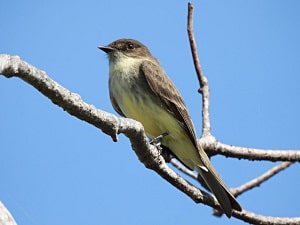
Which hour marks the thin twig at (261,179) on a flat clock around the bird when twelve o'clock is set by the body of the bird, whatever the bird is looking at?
The thin twig is roughly at 7 o'clock from the bird.

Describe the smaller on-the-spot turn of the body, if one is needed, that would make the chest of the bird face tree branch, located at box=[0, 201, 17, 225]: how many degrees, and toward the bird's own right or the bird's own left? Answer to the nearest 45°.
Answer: approximately 45° to the bird's own right

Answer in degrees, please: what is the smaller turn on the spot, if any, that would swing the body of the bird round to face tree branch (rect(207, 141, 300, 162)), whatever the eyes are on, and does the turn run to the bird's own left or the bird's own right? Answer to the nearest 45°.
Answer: approximately 135° to the bird's own left

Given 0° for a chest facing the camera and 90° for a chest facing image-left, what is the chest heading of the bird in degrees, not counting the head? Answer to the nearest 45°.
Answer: approximately 45°
